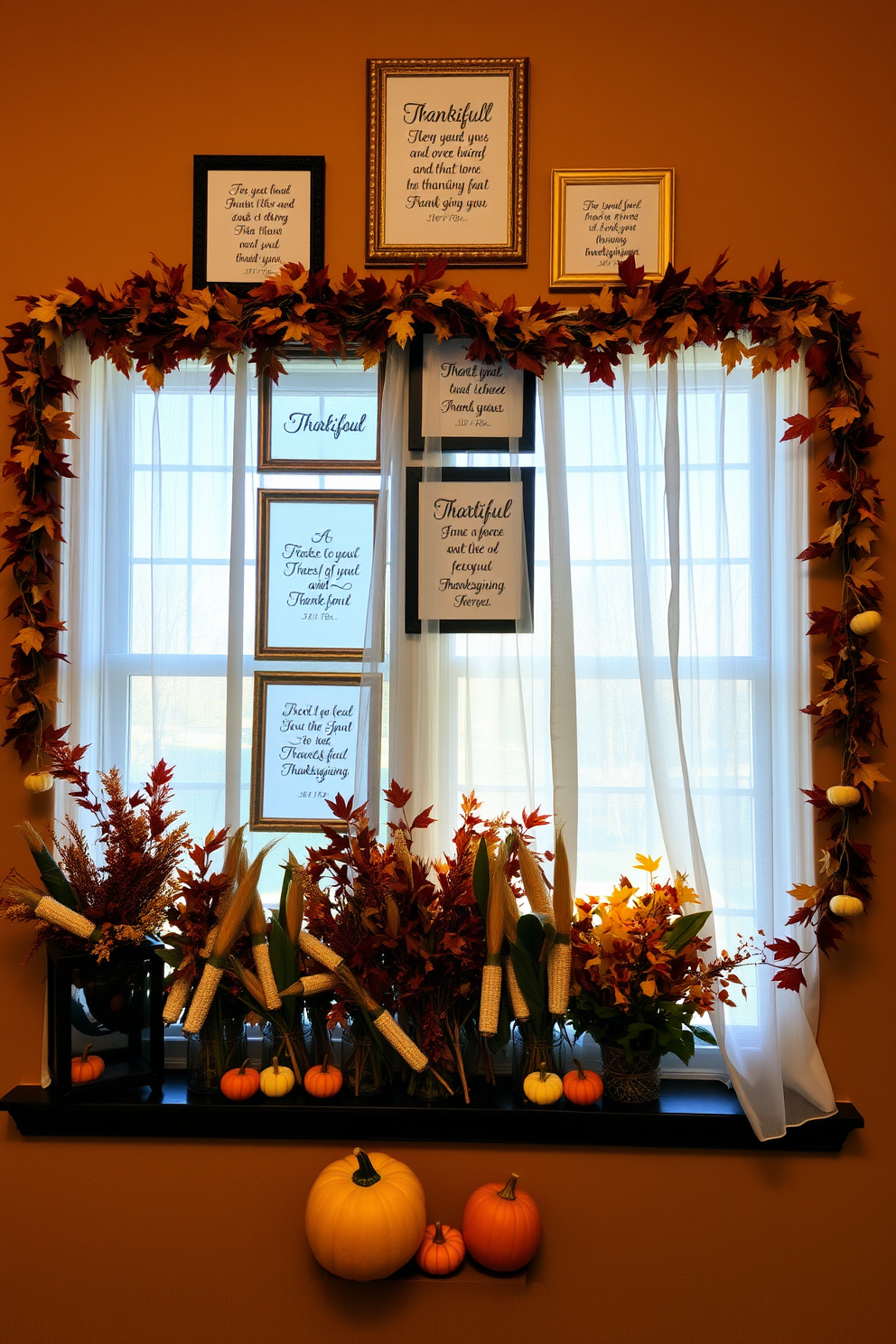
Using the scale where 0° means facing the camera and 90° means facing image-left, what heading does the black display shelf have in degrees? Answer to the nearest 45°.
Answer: approximately 0°

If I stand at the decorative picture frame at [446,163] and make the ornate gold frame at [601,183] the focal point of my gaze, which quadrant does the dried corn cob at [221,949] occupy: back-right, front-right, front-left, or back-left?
back-right

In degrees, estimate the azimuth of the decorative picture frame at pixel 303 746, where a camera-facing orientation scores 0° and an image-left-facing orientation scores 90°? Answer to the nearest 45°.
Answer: approximately 0°
